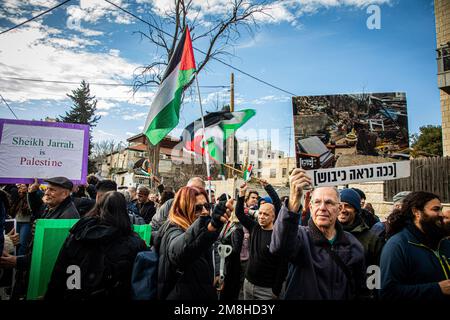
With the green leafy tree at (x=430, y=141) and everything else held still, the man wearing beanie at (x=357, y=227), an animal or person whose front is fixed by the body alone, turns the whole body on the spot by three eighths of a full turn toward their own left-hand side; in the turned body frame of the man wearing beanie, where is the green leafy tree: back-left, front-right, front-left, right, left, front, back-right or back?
left

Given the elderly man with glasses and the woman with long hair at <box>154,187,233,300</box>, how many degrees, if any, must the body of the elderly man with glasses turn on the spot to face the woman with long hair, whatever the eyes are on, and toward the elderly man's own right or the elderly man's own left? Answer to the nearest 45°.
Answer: approximately 90° to the elderly man's own right

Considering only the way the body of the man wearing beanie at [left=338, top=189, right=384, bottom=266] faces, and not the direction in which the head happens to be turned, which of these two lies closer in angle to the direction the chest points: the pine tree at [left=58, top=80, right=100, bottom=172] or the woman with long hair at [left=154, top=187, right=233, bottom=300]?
the woman with long hair

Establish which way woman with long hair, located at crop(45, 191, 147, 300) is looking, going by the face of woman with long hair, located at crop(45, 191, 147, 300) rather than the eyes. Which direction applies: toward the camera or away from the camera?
away from the camera

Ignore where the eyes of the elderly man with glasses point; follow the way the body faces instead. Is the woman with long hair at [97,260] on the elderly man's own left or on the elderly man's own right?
on the elderly man's own right

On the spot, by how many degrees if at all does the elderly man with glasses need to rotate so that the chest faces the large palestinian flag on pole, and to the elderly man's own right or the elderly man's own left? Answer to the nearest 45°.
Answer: approximately 135° to the elderly man's own right

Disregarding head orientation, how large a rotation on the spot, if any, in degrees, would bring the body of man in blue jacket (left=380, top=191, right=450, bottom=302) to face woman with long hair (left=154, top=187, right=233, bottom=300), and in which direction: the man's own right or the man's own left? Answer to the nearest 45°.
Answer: approximately 90° to the man's own right

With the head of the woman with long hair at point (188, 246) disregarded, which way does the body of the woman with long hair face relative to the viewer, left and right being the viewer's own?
facing to the right of the viewer

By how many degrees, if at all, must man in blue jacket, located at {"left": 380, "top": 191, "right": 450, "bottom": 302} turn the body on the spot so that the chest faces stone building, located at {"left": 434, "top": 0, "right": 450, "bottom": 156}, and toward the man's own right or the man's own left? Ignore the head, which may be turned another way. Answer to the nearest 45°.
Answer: approximately 135° to the man's own left
